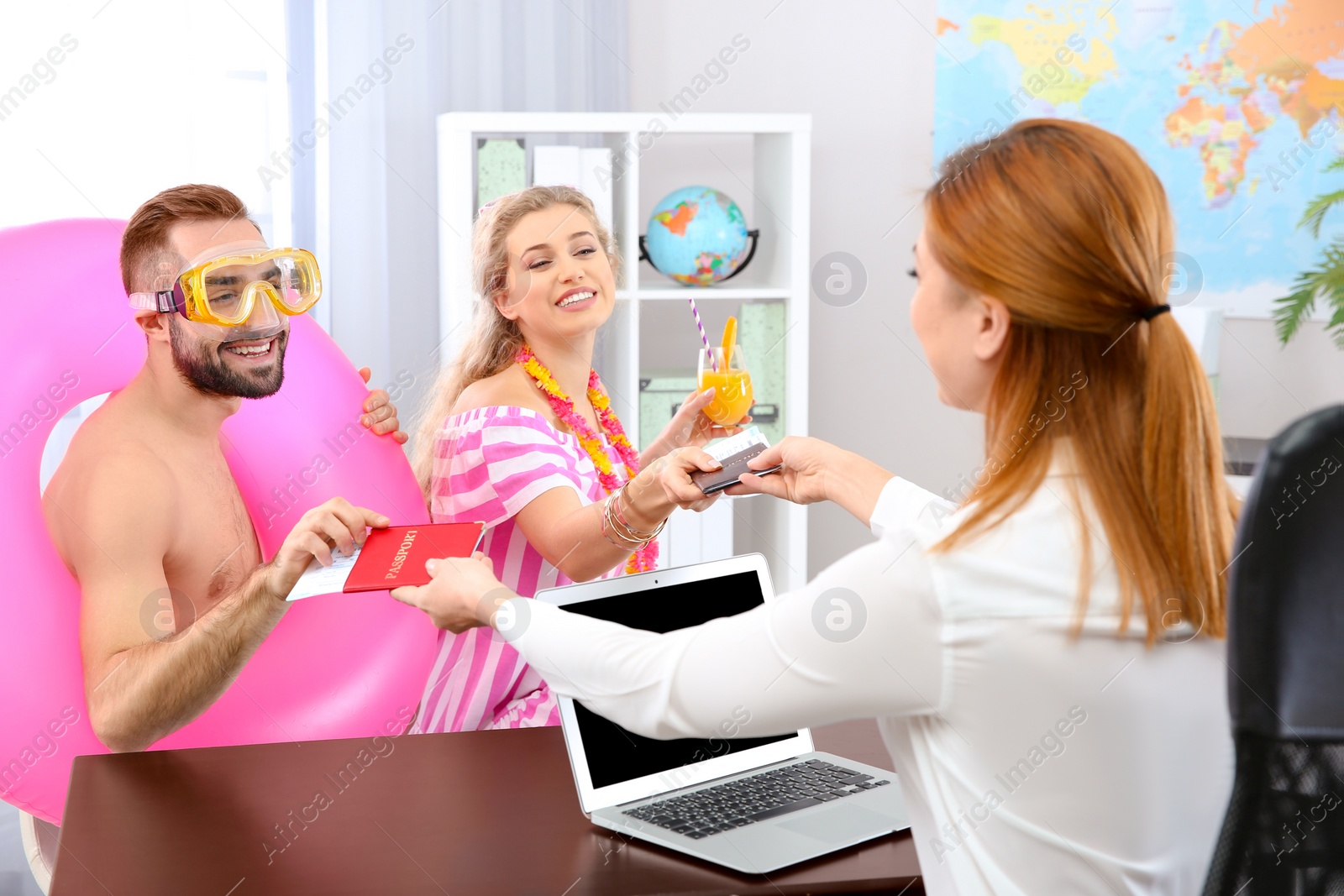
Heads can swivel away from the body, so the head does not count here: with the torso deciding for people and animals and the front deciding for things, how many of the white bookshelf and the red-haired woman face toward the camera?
1

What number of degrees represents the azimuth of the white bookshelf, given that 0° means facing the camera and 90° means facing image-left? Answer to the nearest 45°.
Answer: approximately 0°

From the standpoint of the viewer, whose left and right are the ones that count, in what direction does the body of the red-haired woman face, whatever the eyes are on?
facing away from the viewer and to the left of the viewer

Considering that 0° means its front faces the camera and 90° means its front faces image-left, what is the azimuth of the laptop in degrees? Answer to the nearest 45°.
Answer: approximately 315°

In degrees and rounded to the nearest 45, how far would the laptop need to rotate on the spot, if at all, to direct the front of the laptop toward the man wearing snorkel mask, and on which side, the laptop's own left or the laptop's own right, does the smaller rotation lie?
approximately 180°

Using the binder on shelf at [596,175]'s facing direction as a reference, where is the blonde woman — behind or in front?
in front

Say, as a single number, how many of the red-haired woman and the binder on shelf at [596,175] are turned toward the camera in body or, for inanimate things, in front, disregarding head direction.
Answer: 1

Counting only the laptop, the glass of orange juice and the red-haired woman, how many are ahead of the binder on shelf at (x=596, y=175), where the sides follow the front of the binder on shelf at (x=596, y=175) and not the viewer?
3

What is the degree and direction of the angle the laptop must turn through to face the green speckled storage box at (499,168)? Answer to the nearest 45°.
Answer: approximately 135° to its left

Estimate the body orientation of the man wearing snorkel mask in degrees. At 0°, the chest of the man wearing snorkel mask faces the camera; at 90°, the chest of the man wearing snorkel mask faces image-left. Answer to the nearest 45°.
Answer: approximately 315°

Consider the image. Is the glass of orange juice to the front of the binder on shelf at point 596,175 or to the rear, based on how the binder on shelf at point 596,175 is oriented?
to the front

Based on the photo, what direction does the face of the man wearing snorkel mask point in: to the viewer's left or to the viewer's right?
to the viewer's right
